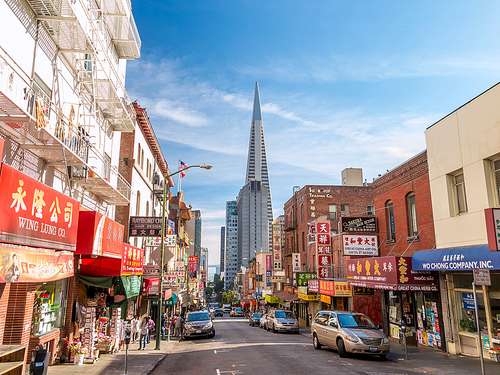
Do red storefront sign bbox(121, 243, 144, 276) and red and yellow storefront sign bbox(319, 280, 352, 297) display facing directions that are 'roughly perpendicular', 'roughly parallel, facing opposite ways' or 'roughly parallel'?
roughly perpendicular

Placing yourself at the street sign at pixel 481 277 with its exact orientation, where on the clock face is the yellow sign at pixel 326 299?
The yellow sign is roughly at 5 o'clock from the street sign.

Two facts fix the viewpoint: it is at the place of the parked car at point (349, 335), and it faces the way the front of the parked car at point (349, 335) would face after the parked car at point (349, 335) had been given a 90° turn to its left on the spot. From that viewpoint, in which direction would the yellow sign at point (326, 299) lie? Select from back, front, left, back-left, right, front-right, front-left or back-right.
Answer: front-left

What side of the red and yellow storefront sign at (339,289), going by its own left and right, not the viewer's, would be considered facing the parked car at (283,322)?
right

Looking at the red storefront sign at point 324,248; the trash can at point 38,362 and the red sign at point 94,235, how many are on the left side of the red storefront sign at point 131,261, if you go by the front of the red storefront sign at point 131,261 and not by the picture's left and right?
1

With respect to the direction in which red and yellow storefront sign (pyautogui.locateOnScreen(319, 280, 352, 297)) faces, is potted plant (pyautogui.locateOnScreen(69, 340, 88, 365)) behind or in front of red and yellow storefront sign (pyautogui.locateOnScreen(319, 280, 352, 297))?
in front

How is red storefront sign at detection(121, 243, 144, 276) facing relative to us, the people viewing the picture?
facing the viewer and to the right of the viewer

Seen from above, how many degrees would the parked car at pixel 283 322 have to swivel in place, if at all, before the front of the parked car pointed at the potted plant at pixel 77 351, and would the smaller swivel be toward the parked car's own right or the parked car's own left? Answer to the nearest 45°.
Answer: approximately 90° to the parked car's own right

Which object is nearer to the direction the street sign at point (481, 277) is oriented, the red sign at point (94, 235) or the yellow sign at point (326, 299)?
the red sign

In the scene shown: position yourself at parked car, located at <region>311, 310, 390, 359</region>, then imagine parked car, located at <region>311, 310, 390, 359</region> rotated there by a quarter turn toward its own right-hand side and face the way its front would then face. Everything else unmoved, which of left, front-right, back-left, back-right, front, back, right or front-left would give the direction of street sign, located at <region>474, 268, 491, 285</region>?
left

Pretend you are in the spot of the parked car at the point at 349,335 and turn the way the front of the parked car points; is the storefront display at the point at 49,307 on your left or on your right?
on your right

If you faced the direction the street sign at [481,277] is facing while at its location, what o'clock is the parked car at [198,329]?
The parked car is roughly at 4 o'clock from the street sign.

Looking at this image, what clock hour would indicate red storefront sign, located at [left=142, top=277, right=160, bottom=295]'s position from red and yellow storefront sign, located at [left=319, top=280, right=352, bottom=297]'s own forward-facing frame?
red storefront sign, located at [left=142, top=277, right=160, bottom=295] is roughly at 2 o'clock from red and yellow storefront sign, located at [left=319, top=280, right=352, bottom=297].
